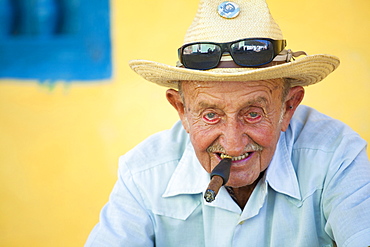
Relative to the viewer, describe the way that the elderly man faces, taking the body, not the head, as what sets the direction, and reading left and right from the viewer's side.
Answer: facing the viewer

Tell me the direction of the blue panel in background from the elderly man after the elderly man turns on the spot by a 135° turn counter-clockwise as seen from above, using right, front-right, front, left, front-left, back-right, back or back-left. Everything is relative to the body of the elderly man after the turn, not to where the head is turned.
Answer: left

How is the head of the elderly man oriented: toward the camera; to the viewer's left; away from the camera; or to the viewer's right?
toward the camera
